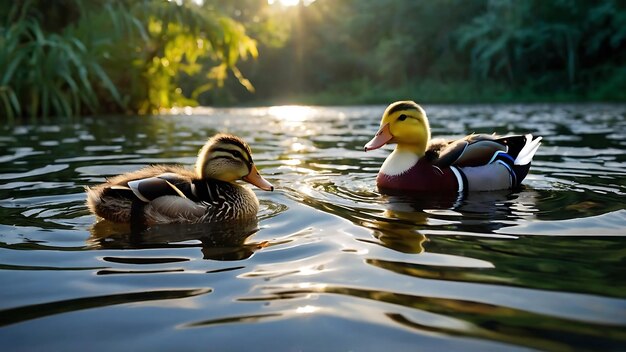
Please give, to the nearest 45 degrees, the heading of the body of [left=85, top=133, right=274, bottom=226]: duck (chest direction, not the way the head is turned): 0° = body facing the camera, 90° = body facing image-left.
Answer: approximately 270°

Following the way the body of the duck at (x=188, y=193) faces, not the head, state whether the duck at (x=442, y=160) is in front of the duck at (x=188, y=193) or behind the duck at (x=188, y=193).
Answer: in front
